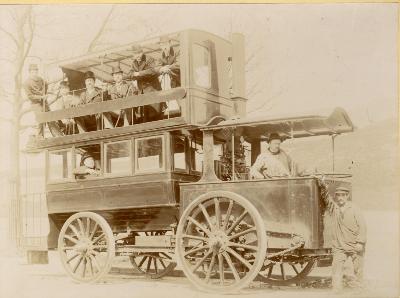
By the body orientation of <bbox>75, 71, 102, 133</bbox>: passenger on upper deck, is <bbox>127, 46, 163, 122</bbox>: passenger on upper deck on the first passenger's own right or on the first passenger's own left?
on the first passenger's own left

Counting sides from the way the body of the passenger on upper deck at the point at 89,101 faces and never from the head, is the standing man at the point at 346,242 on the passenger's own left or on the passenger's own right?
on the passenger's own left

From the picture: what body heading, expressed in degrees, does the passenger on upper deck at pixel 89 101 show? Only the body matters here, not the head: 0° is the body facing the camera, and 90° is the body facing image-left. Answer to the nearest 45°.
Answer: approximately 0°
